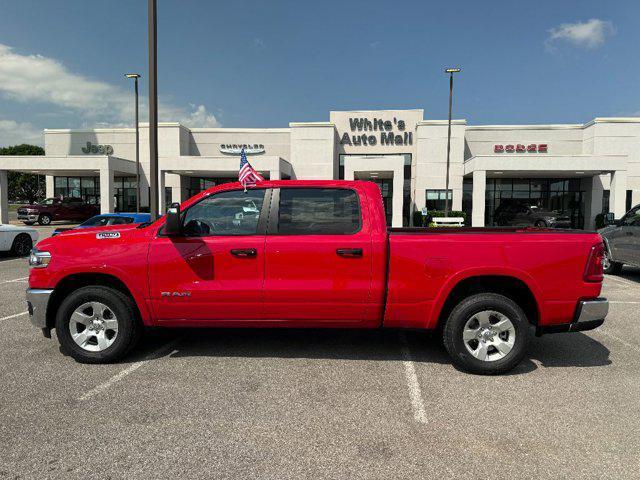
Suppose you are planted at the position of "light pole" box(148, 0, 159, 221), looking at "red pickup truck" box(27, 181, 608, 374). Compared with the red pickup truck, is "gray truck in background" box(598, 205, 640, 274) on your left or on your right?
left

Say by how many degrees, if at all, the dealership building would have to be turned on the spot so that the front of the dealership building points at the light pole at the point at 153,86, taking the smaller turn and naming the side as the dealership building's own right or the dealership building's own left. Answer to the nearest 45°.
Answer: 0° — it already faces it

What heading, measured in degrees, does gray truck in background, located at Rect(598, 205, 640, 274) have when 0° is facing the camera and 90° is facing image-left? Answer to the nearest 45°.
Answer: approximately 90°

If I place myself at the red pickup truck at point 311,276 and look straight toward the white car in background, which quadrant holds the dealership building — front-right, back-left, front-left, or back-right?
front-right

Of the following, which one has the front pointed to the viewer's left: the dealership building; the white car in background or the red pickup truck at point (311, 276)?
the red pickup truck

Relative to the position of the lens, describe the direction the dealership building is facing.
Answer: facing the viewer

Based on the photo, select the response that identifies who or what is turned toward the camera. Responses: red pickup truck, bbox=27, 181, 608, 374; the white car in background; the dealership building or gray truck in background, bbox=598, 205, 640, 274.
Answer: the dealership building

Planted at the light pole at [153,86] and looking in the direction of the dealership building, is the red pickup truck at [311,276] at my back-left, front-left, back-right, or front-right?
back-right

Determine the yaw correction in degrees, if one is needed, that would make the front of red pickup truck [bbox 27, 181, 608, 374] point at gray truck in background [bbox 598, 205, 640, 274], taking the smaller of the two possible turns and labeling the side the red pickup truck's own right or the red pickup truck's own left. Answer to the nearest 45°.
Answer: approximately 135° to the red pickup truck's own right

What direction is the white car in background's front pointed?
to the viewer's right

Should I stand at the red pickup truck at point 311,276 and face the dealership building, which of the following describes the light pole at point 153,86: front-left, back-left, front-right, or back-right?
front-left

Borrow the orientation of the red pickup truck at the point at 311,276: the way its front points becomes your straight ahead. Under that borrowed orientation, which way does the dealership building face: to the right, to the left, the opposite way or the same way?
to the left

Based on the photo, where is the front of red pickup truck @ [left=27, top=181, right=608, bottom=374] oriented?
to the viewer's left

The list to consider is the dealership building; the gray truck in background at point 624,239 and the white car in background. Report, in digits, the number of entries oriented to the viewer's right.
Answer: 1

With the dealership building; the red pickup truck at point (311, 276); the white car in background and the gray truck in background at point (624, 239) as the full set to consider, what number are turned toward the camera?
1
